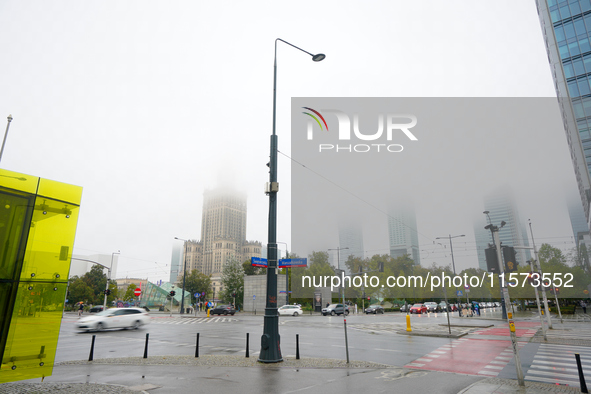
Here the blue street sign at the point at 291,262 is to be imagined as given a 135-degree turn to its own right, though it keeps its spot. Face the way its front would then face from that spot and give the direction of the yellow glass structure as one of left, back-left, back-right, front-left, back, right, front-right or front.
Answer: back-left

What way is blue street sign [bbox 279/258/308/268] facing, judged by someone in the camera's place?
facing the viewer

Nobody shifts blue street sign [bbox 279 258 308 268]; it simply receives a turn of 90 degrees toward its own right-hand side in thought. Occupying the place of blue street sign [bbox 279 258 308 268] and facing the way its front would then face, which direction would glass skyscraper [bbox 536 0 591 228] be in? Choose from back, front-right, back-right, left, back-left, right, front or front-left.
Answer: back
